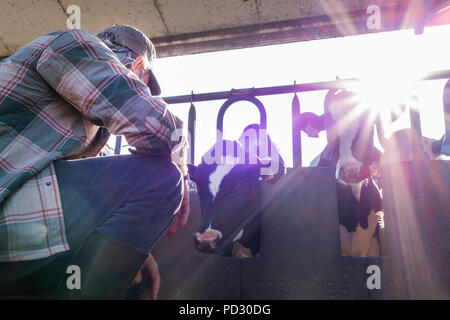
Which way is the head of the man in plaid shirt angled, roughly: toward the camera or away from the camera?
away from the camera

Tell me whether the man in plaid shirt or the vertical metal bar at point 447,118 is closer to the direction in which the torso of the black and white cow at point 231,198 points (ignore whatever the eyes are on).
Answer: the man in plaid shirt

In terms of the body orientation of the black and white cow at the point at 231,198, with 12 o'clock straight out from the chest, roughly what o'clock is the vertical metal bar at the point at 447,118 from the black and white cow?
The vertical metal bar is roughly at 8 o'clock from the black and white cow.

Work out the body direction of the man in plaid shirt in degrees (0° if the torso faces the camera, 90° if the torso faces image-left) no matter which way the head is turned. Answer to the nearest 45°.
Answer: approximately 270°

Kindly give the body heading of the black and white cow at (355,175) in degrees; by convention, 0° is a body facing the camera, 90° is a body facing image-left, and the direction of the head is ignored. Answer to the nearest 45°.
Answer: approximately 0°

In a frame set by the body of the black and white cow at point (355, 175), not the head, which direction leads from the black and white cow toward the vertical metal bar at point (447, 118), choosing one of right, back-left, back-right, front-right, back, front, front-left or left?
front-left

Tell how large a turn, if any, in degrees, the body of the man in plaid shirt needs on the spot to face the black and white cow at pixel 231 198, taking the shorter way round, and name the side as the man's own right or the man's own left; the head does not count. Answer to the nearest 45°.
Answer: approximately 45° to the man's own left

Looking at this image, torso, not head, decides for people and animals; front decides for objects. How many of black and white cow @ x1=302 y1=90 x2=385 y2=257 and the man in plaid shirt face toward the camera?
1
